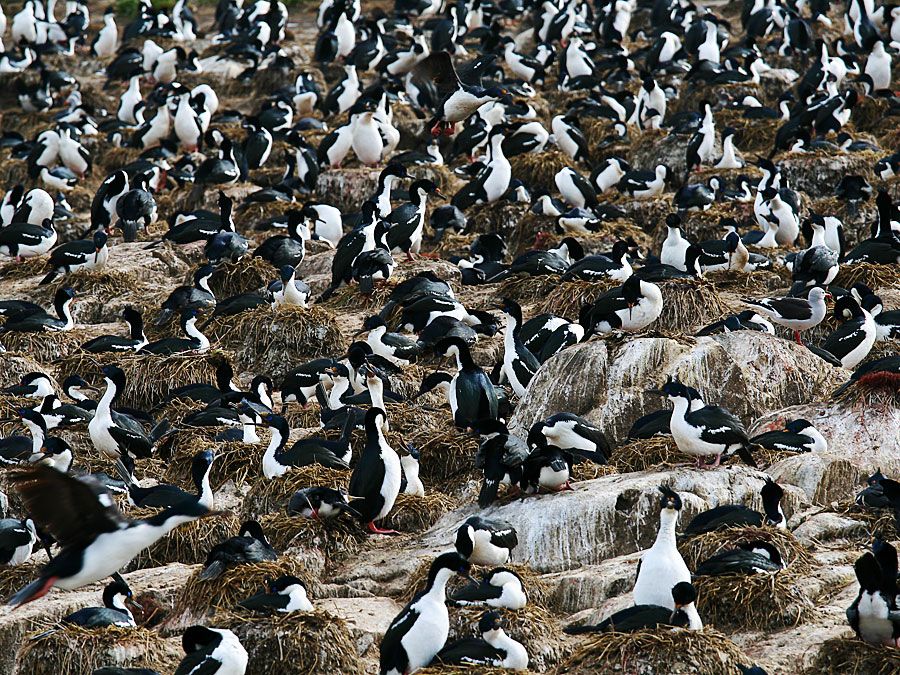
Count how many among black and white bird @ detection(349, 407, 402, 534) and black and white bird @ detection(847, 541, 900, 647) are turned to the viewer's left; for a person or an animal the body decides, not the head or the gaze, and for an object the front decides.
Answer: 0

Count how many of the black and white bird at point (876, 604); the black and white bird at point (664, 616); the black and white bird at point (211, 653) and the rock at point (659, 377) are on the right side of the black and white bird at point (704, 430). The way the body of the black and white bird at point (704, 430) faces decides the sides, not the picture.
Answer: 1

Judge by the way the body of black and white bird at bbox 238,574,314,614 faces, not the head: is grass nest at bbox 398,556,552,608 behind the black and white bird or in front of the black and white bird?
in front

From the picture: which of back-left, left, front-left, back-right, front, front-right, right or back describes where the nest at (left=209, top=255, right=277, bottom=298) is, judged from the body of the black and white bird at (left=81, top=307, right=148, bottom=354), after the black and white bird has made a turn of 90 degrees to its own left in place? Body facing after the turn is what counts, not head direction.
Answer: front-right

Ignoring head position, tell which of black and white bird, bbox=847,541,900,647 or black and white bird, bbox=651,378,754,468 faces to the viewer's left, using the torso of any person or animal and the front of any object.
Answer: black and white bird, bbox=651,378,754,468

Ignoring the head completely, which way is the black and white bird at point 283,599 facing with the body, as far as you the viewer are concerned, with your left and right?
facing to the right of the viewer

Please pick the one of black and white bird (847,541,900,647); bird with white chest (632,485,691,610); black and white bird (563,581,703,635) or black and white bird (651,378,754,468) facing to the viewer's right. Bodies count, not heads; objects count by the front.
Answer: black and white bird (563,581,703,635)

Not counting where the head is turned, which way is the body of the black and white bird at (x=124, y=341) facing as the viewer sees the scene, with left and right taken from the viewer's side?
facing to the right of the viewer

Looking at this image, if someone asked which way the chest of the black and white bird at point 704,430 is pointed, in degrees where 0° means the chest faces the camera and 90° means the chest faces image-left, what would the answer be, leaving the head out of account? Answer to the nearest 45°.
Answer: approximately 90°

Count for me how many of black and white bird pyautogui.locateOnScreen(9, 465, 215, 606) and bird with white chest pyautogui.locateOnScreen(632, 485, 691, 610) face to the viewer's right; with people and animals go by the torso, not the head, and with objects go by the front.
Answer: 1

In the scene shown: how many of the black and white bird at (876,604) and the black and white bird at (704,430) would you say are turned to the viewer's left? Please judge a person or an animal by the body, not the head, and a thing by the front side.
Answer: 1

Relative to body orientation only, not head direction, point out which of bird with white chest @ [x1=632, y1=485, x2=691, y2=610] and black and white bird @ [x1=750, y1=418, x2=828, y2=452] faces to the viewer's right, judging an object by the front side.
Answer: the black and white bird
